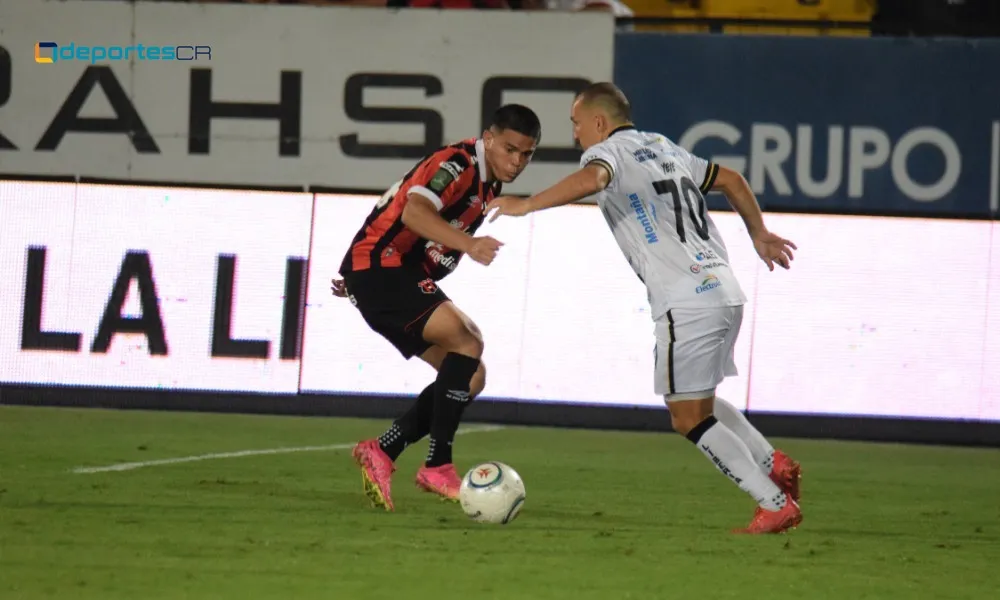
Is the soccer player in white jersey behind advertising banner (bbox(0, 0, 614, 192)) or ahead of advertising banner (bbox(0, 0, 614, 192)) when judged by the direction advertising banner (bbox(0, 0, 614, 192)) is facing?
ahead

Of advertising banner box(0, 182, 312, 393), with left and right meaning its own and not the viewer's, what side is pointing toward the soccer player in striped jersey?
front

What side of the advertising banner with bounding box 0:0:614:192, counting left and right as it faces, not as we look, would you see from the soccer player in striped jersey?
front

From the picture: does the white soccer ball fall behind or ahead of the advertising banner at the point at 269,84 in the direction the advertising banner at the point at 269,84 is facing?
ahead

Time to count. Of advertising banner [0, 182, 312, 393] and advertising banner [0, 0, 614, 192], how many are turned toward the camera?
2

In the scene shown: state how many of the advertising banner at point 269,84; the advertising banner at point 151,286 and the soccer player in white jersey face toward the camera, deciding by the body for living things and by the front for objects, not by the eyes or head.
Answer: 2

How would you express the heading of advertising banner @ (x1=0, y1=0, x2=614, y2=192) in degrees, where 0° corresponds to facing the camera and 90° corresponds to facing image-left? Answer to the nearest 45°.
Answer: approximately 0°

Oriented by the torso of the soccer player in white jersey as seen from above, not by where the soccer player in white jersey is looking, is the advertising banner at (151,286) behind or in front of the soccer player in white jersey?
in front

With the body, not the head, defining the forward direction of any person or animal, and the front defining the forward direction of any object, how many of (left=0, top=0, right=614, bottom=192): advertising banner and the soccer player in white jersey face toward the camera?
1

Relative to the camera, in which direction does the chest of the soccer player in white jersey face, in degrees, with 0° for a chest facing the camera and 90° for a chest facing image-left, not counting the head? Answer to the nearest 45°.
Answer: approximately 135°
